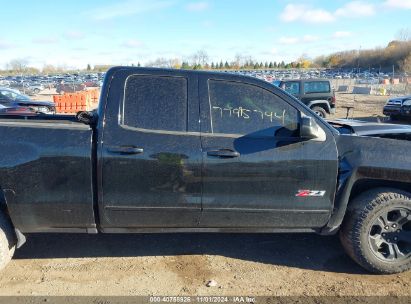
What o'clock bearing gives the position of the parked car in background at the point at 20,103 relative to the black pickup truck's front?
The parked car in background is roughly at 8 o'clock from the black pickup truck.

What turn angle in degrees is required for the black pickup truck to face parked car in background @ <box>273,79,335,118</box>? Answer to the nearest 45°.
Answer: approximately 90° to its left

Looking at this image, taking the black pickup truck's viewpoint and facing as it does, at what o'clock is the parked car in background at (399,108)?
The parked car in background is roughly at 10 o'clock from the black pickup truck.

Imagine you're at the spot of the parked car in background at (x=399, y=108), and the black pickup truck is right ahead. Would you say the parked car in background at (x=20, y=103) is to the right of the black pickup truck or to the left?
right

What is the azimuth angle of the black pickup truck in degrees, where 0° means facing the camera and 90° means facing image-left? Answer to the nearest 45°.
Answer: approximately 270°

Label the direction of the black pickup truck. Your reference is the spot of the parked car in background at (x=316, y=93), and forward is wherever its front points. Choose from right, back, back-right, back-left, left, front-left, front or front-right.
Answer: left

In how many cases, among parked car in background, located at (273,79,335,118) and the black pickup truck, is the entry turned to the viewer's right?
1

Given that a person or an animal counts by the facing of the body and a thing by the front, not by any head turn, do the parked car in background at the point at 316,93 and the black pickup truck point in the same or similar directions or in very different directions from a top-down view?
very different directions

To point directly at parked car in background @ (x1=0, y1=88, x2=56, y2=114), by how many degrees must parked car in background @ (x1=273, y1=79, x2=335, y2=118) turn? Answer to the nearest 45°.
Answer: approximately 45° to its left
